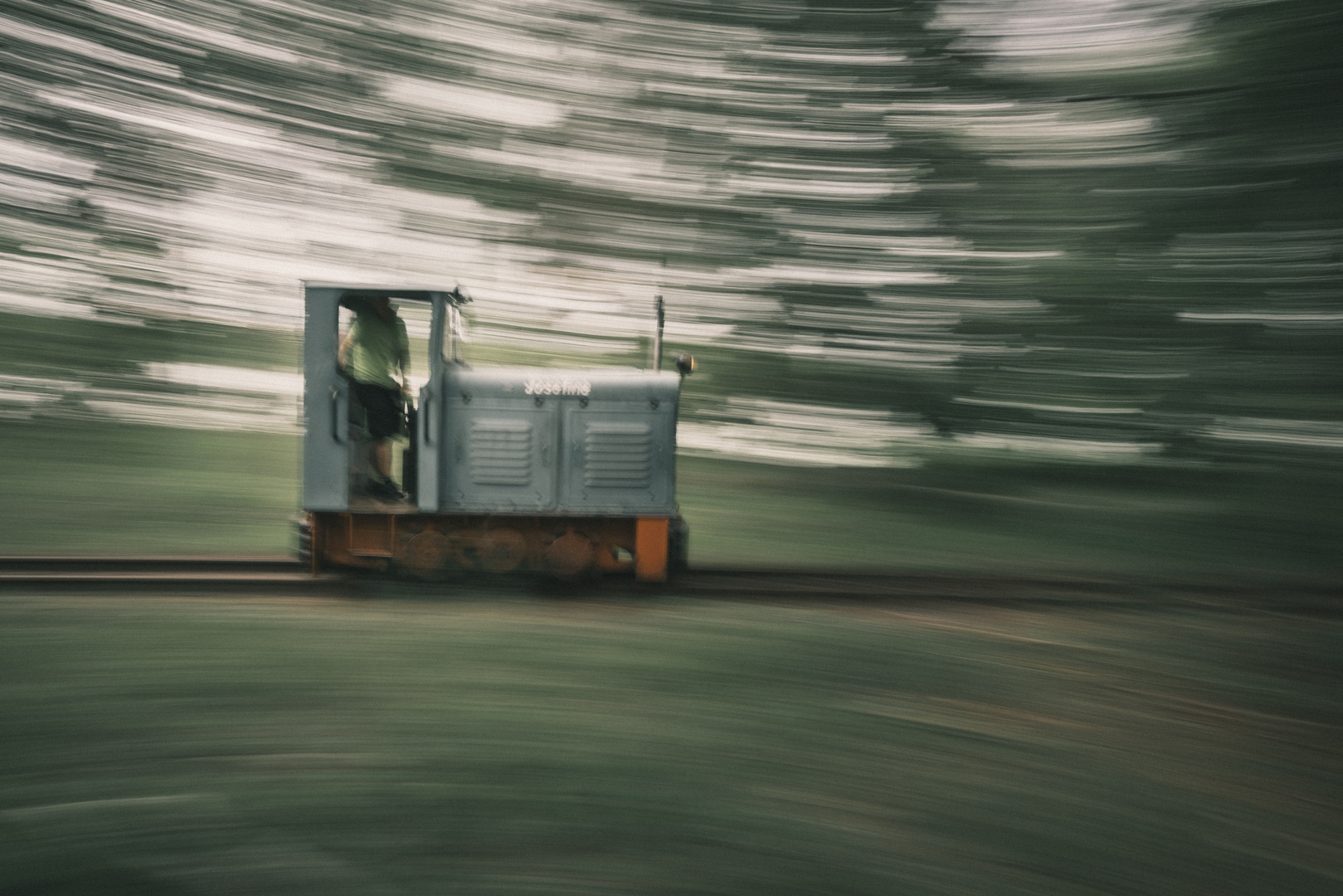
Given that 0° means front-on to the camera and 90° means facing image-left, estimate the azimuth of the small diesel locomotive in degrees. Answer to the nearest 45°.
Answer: approximately 270°

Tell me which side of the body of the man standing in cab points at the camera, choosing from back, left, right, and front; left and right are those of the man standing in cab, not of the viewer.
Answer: right
